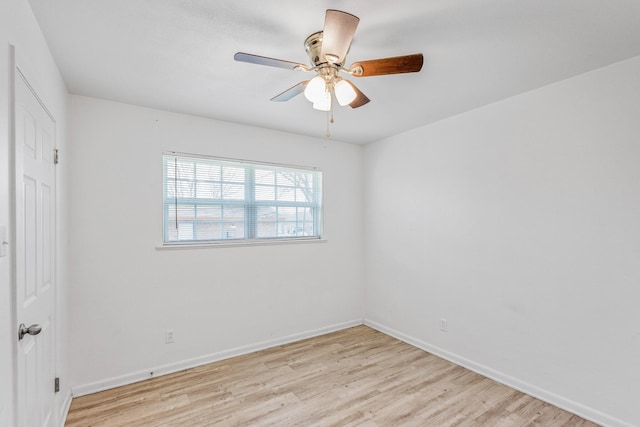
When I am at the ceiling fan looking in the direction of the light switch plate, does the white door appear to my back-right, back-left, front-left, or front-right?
front-right

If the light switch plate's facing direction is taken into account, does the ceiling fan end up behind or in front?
in front

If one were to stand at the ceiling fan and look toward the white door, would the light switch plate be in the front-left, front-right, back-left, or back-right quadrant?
front-left

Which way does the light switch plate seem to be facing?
to the viewer's right
